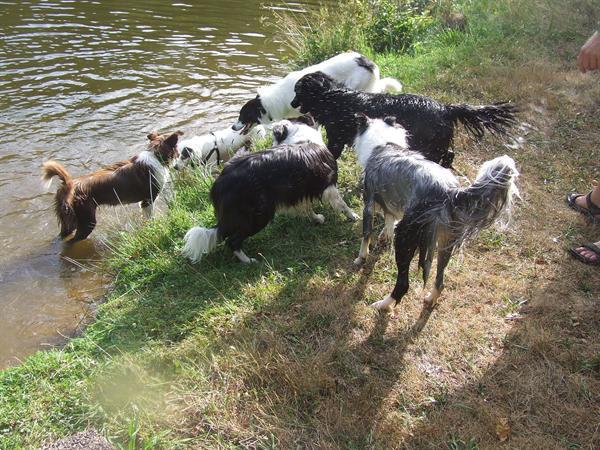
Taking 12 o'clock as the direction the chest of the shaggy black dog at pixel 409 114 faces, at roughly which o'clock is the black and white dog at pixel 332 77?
The black and white dog is roughly at 2 o'clock from the shaggy black dog.

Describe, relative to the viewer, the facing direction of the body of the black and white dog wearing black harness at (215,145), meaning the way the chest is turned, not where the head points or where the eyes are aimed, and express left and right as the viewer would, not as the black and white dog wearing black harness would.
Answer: facing to the left of the viewer

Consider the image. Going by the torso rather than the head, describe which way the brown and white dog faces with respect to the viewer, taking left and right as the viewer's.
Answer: facing away from the viewer and to the right of the viewer

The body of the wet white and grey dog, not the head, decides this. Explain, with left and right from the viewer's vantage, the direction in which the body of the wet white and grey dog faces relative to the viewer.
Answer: facing away from the viewer and to the left of the viewer

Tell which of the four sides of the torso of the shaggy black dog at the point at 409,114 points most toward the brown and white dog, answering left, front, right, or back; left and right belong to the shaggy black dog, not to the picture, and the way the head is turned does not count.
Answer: front

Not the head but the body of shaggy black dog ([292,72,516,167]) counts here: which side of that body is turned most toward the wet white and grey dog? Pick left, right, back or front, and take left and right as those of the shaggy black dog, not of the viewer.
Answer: left

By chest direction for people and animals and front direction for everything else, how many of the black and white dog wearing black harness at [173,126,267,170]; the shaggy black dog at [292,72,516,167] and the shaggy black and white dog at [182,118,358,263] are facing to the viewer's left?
2

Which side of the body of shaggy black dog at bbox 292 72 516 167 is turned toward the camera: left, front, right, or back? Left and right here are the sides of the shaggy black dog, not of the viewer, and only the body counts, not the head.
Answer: left

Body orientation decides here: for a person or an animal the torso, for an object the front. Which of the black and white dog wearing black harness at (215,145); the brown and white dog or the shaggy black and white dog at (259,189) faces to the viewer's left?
the black and white dog wearing black harness

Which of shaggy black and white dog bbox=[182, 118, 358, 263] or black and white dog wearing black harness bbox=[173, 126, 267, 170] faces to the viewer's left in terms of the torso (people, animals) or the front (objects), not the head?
the black and white dog wearing black harness
